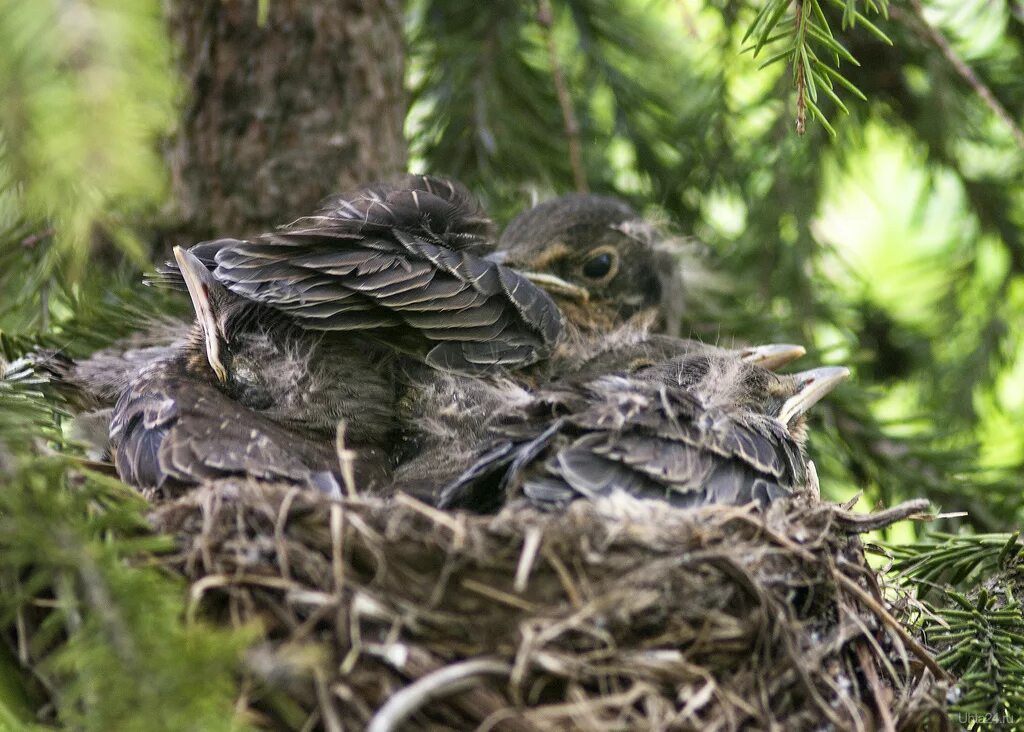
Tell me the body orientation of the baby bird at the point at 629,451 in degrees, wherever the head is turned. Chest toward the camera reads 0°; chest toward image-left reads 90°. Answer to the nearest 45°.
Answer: approximately 270°

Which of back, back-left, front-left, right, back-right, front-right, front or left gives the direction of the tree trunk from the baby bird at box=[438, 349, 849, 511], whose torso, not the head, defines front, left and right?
back-left
